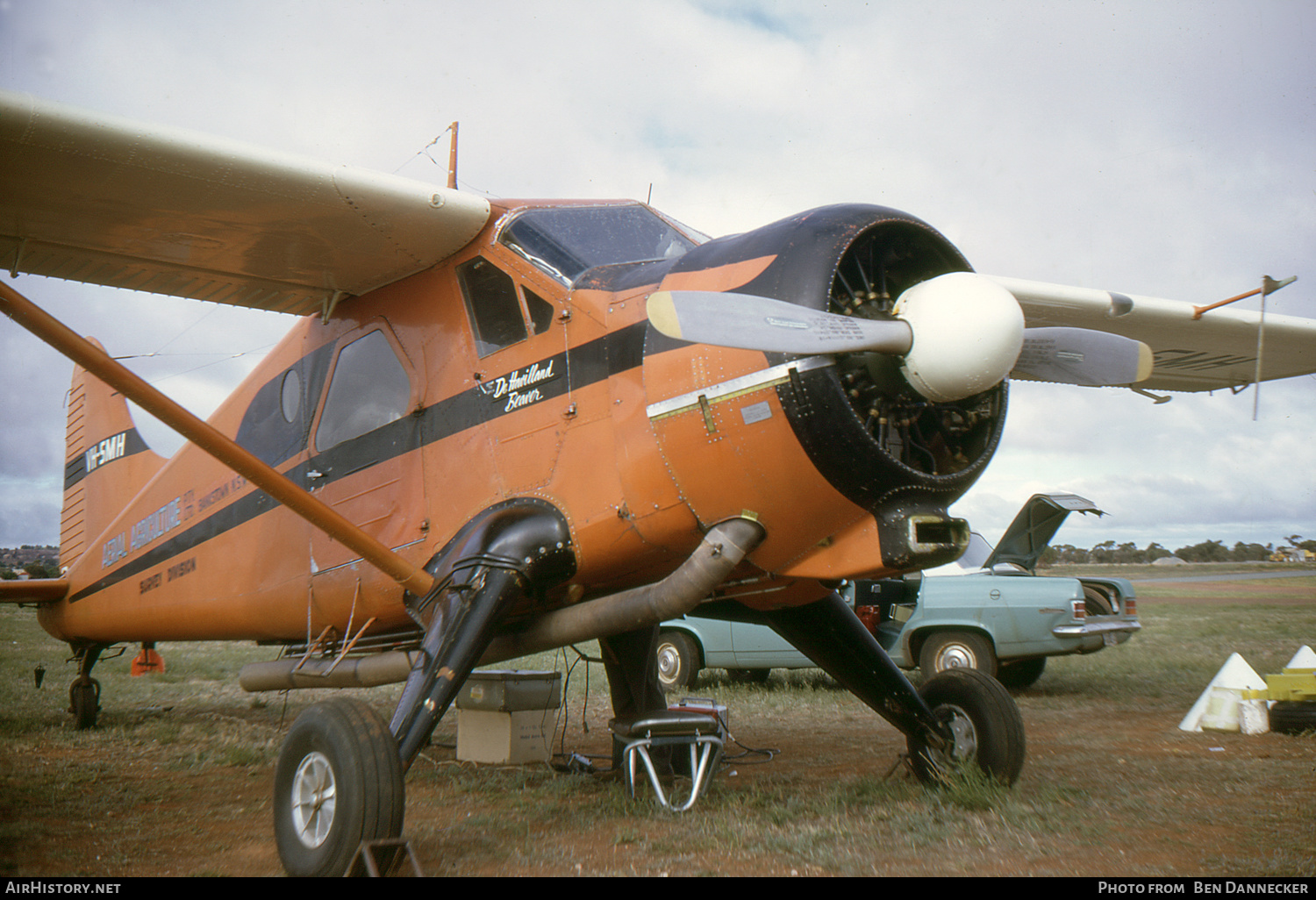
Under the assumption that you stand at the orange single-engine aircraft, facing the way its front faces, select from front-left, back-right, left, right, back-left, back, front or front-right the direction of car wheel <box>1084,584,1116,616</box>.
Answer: left

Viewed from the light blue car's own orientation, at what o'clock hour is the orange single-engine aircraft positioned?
The orange single-engine aircraft is roughly at 8 o'clock from the light blue car.

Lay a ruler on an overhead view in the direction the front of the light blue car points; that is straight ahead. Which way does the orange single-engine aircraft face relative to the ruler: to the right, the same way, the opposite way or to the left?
the opposite way

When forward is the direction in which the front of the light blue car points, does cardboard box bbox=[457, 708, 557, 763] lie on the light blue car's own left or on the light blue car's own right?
on the light blue car's own left

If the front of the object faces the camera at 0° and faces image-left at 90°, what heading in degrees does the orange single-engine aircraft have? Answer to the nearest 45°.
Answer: approximately 315°

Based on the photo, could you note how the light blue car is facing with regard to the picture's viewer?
facing away from the viewer and to the left of the viewer

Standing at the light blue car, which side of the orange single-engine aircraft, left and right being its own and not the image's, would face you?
left
